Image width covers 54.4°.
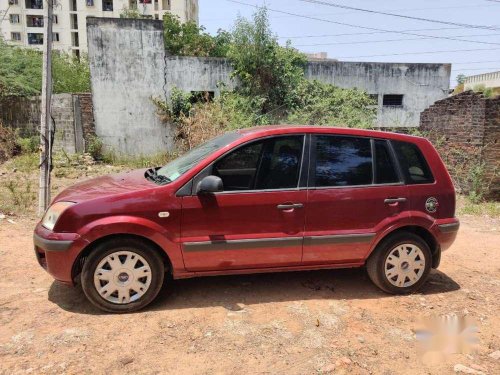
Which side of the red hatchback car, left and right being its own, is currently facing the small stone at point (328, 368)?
left

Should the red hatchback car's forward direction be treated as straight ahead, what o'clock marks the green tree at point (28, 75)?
The green tree is roughly at 2 o'clock from the red hatchback car.

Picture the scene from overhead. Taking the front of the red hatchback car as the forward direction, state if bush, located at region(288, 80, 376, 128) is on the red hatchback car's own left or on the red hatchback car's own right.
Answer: on the red hatchback car's own right

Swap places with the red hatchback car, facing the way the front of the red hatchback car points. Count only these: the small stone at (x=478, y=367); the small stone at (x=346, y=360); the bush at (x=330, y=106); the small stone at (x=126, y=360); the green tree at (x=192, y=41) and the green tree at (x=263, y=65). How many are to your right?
3

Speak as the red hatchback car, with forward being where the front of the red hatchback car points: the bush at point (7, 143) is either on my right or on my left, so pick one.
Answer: on my right

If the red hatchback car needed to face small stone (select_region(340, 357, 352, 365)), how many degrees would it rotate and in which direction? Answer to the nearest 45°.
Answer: approximately 135° to its left

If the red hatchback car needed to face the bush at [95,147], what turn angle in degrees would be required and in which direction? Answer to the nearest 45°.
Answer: approximately 45° to its right

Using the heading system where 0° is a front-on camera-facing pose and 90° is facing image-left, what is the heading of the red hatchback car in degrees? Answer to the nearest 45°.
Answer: approximately 90°

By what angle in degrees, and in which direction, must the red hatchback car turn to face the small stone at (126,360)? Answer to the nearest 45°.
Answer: approximately 45° to its left

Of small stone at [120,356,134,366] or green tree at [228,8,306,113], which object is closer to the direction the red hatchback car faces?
the small stone
